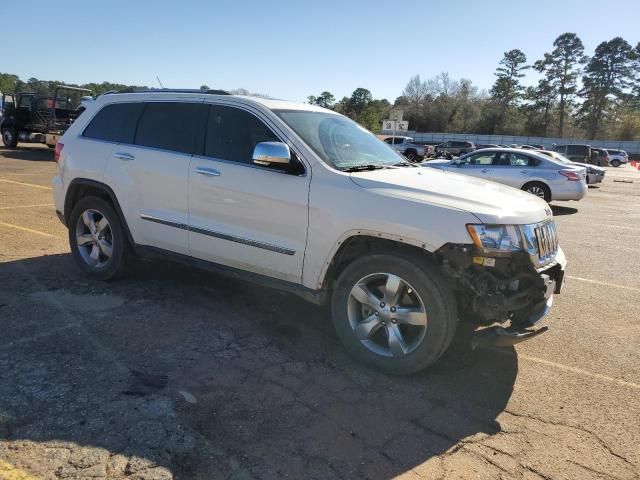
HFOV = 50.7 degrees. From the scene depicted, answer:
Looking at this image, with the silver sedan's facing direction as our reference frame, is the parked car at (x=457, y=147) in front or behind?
in front

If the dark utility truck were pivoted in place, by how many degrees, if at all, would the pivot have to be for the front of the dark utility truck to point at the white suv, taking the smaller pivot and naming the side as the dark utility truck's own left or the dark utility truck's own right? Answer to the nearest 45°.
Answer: approximately 90° to the dark utility truck's own left

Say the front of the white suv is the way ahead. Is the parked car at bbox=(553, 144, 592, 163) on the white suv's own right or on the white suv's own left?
on the white suv's own left

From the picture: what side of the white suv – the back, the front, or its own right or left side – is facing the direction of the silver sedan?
left

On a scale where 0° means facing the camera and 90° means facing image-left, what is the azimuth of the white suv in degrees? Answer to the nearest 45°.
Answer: approximately 315°

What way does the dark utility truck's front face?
to the viewer's left

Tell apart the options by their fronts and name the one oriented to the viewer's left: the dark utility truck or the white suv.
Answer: the dark utility truck

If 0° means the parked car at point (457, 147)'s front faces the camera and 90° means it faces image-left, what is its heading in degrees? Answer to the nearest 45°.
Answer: approximately 90°

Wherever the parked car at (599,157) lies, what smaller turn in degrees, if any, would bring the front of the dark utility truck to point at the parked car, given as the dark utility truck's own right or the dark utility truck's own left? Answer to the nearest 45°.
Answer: approximately 180°

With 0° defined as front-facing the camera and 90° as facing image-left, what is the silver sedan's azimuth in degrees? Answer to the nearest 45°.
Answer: approximately 135°
